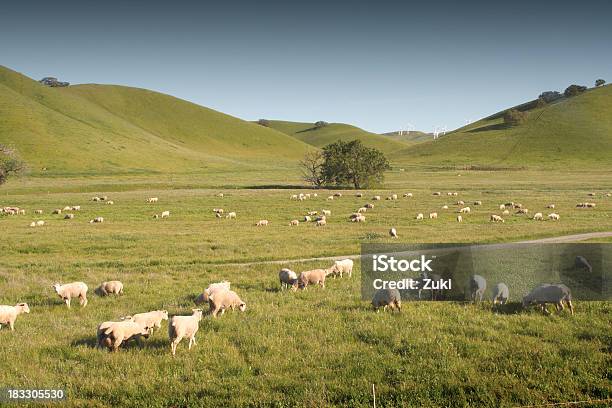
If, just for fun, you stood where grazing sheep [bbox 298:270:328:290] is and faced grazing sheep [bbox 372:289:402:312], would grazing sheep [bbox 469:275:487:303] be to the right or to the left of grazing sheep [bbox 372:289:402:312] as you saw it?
left

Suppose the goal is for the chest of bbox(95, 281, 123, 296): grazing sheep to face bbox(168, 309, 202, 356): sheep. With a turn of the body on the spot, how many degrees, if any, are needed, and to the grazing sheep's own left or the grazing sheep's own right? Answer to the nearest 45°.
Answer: approximately 90° to the grazing sheep's own left

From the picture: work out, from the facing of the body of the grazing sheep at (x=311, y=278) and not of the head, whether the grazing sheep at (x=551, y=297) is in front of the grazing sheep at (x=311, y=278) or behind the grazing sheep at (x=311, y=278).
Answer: behind

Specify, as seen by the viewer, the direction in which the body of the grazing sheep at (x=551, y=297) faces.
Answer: to the viewer's left

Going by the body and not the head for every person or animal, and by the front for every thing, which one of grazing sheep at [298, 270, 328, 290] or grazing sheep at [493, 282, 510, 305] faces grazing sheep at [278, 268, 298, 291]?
grazing sheep at [298, 270, 328, 290]

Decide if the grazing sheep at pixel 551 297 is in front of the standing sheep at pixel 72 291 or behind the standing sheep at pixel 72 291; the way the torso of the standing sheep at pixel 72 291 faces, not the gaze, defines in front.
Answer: behind

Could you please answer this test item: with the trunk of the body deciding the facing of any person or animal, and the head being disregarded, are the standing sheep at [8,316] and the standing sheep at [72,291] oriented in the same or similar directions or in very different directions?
very different directions

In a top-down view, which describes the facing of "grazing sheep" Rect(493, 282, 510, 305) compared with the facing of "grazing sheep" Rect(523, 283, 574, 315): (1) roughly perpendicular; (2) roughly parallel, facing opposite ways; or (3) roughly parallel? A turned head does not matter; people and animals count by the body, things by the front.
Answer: roughly perpendicular

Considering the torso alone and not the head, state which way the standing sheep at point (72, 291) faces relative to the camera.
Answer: to the viewer's left

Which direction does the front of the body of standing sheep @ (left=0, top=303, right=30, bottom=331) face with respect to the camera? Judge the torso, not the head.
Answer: to the viewer's right
